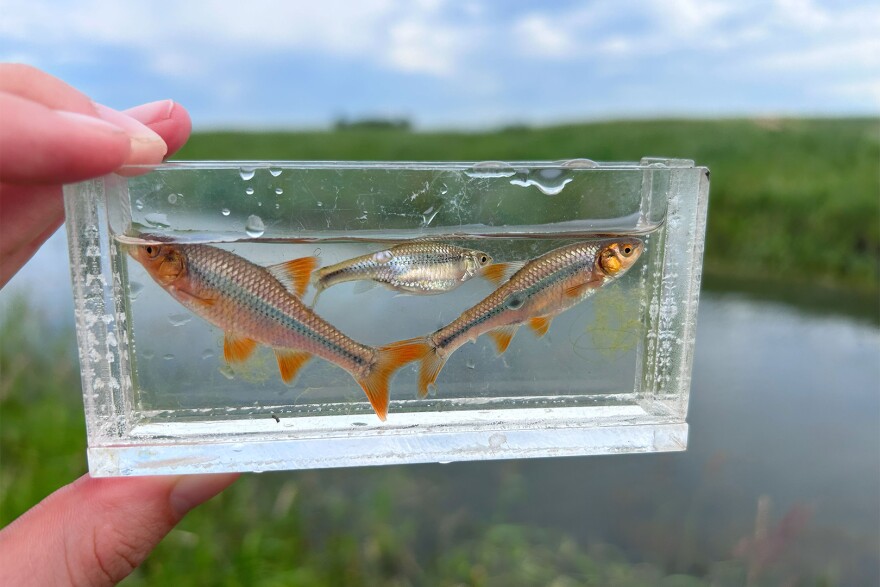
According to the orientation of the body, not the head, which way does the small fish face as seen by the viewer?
to the viewer's right
